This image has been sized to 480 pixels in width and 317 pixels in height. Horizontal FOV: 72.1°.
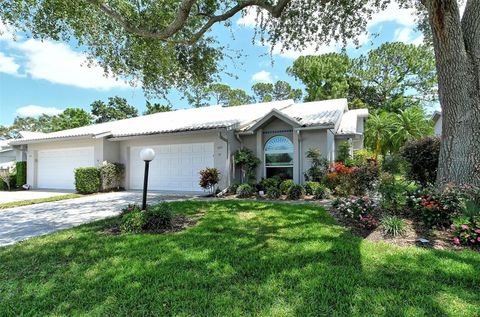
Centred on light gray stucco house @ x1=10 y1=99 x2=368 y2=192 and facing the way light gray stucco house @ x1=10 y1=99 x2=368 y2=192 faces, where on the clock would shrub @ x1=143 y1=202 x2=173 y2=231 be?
The shrub is roughly at 11 o'clock from the light gray stucco house.

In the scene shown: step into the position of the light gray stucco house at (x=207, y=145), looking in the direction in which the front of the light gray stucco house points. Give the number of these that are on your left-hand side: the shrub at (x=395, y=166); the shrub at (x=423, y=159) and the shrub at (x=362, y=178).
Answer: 3

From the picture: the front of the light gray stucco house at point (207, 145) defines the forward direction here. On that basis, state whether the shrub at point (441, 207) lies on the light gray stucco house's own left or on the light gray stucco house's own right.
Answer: on the light gray stucco house's own left

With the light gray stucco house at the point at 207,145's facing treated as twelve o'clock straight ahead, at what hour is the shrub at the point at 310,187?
The shrub is roughly at 9 o'clock from the light gray stucco house.

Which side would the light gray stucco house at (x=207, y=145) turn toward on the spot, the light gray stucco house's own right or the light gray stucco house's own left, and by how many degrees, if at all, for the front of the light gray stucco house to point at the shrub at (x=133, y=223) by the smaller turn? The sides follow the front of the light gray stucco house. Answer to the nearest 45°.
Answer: approximately 45° to the light gray stucco house's own left

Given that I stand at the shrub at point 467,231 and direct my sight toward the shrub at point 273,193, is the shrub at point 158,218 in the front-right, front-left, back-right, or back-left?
front-left

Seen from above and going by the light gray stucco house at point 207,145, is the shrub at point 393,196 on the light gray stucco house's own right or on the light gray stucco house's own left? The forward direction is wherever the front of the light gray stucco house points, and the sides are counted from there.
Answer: on the light gray stucco house's own left

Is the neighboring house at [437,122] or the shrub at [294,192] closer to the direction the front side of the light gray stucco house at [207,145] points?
the shrub

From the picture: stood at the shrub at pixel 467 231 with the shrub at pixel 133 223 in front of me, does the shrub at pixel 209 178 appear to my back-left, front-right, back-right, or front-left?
front-right

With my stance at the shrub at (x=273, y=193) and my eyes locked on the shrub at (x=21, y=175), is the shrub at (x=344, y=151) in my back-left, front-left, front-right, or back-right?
back-right

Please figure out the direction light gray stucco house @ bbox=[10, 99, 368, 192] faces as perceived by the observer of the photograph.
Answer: facing the viewer and to the left of the viewer

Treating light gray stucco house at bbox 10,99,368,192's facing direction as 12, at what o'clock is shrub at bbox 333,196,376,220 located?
The shrub is roughly at 10 o'clock from the light gray stucco house.

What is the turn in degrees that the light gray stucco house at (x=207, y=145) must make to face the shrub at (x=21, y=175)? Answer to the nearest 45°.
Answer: approximately 90° to its right
